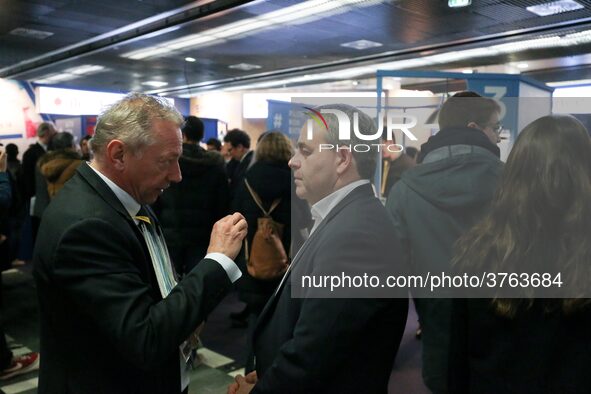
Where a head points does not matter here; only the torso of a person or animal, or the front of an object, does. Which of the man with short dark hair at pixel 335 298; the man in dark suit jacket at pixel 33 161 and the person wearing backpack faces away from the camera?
the person wearing backpack

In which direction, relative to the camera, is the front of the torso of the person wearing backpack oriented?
away from the camera

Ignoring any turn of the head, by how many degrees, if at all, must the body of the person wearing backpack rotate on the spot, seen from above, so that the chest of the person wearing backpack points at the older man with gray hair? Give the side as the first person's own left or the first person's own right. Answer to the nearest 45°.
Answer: approximately 180°

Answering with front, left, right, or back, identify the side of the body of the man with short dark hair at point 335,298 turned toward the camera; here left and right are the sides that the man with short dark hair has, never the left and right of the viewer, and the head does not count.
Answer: left

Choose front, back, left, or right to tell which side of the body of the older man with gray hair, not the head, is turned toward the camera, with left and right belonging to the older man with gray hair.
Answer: right
